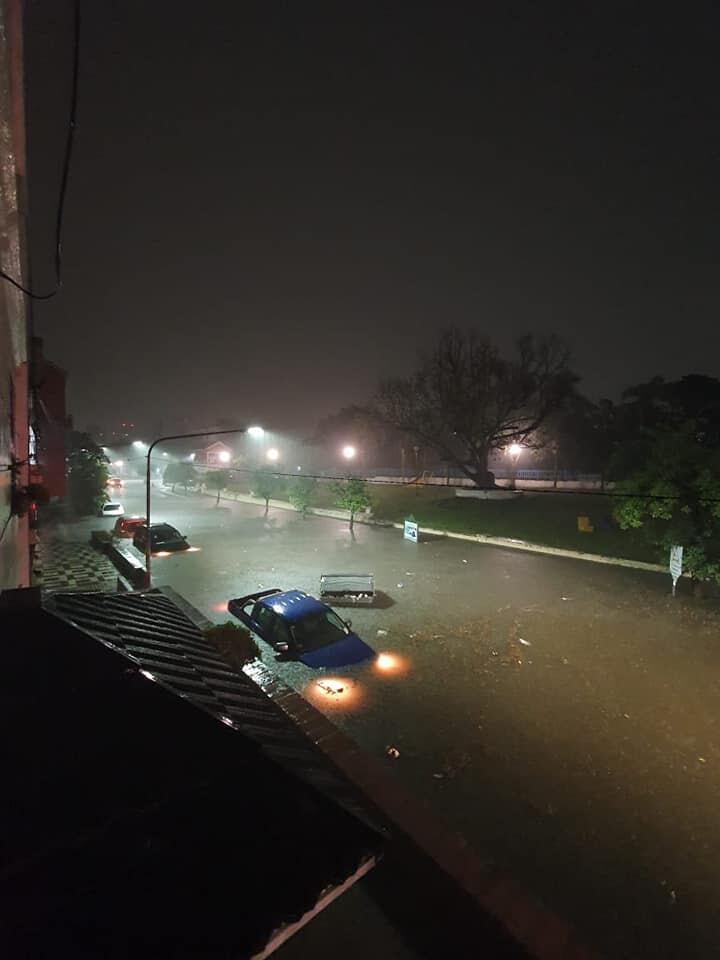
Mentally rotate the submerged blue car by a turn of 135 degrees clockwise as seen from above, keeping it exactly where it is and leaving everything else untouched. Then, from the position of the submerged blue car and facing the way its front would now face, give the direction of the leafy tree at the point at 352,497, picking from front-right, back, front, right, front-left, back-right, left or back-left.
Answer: right

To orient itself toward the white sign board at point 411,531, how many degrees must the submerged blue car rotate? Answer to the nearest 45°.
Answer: approximately 135° to its left

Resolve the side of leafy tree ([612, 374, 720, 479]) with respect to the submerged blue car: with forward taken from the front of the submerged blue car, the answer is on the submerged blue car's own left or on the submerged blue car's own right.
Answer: on the submerged blue car's own left

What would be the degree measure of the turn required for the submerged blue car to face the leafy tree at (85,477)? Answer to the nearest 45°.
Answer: approximately 180°

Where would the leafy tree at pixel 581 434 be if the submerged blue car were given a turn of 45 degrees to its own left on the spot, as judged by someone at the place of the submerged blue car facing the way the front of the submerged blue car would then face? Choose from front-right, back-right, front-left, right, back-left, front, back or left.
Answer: front-left

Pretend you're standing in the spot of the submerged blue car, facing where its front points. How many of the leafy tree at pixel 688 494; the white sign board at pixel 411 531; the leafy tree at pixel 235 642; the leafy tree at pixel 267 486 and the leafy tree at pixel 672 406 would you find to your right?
1

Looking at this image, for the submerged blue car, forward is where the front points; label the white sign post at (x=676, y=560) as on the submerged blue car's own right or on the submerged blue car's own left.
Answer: on the submerged blue car's own left

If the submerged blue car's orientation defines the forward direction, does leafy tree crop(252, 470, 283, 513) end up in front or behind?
behind

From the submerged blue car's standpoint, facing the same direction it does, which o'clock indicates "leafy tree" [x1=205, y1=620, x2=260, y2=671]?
The leafy tree is roughly at 3 o'clock from the submerged blue car.

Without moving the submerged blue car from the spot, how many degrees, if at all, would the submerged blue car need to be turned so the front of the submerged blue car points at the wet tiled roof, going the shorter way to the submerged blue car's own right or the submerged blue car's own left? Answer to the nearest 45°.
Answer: approximately 45° to the submerged blue car's own right

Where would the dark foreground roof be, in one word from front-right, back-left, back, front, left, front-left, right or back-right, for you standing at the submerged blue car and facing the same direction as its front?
front-right

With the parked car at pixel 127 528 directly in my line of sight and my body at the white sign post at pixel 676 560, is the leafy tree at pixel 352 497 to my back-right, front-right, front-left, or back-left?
front-right

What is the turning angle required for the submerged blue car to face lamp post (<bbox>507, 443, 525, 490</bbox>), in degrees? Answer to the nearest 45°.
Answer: approximately 90° to its left

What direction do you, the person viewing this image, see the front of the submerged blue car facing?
facing the viewer and to the right of the viewer

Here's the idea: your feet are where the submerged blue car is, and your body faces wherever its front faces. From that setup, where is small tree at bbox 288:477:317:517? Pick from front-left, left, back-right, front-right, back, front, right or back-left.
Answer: back-left

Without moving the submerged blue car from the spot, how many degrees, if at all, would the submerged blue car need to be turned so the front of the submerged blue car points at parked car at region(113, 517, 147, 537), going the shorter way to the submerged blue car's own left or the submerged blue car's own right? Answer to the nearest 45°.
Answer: approximately 180°

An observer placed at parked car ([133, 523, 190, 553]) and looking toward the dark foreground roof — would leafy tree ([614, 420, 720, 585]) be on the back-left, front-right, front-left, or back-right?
front-left

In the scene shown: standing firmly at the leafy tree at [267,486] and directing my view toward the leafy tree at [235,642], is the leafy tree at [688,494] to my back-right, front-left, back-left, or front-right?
front-left

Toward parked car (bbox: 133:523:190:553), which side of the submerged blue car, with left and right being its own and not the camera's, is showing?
back
